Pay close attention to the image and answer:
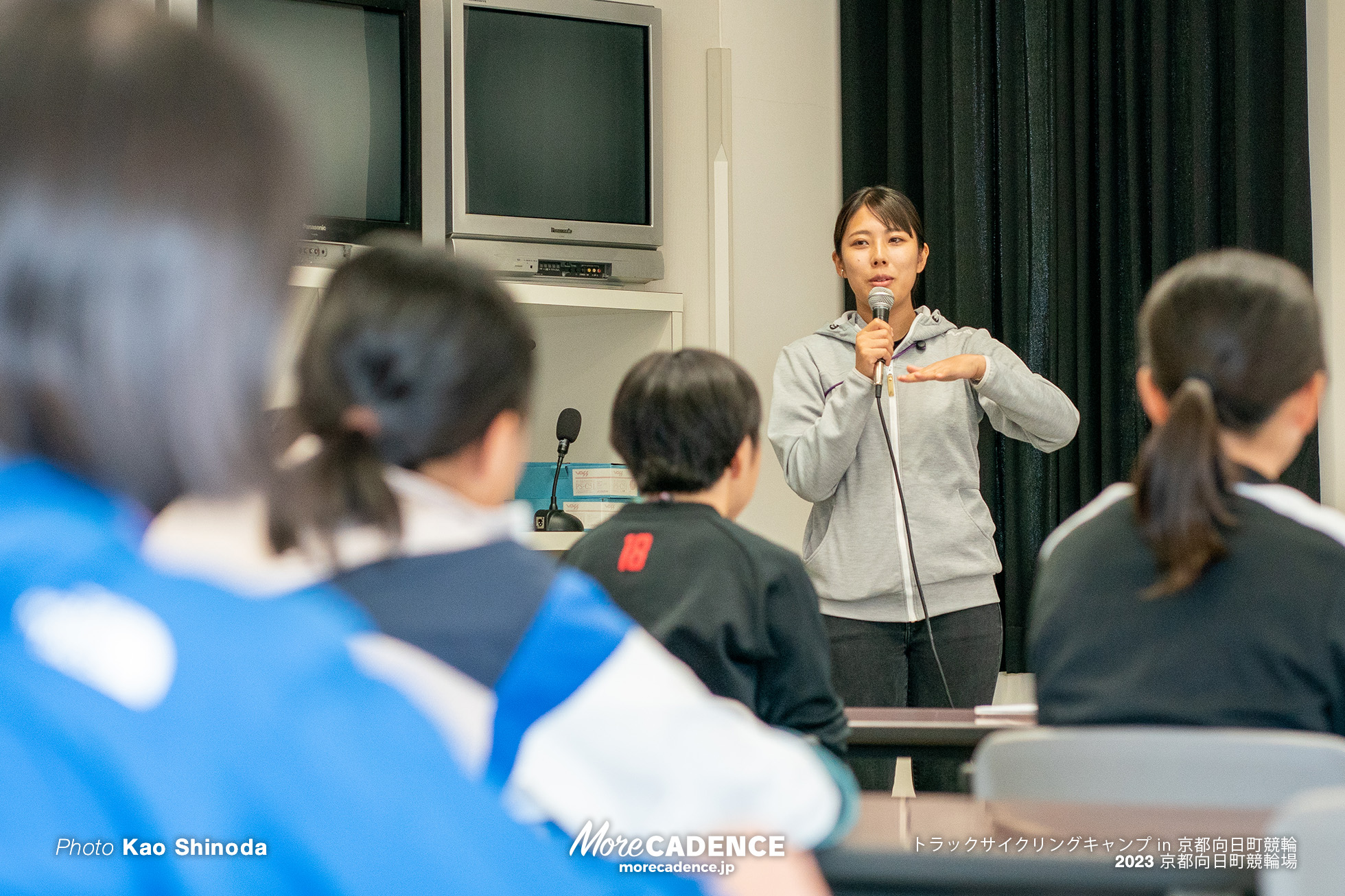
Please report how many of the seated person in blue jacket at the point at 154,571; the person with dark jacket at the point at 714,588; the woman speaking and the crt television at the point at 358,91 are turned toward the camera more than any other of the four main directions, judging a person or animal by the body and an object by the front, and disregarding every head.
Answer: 2

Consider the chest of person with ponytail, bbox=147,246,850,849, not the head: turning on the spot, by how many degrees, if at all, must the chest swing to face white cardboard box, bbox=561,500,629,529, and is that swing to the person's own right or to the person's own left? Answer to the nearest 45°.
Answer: approximately 45° to the person's own left

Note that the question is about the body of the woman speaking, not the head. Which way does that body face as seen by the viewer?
toward the camera

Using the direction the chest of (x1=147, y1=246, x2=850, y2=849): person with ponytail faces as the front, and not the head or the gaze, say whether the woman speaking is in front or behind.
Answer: in front

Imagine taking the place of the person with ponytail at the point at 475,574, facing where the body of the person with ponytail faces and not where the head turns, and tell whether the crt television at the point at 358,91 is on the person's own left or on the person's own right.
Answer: on the person's own left

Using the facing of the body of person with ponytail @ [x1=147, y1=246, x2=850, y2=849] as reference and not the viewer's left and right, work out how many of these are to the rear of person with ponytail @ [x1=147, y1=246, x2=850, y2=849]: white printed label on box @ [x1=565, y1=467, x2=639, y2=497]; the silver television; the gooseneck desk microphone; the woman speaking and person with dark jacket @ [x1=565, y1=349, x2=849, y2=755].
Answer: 0

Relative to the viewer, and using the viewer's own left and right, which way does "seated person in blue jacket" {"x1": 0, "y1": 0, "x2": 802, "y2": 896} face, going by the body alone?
facing away from the viewer and to the right of the viewer

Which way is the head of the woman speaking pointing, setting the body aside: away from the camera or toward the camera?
toward the camera

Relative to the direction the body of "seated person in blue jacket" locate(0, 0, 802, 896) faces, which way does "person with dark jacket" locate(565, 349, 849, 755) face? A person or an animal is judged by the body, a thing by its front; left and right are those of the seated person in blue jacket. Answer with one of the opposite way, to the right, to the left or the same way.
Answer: the same way

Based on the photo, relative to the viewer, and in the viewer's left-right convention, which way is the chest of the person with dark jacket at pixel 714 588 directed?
facing away from the viewer and to the right of the viewer

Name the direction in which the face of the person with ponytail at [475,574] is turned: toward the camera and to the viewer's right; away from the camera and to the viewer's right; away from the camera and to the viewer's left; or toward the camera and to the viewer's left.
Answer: away from the camera and to the viewer's right

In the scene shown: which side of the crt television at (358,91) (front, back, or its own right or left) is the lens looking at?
front

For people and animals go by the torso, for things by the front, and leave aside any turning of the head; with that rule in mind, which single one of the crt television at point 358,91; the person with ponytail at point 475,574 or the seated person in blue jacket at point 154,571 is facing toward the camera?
the crt television

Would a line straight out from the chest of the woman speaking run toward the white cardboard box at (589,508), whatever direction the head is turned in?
no

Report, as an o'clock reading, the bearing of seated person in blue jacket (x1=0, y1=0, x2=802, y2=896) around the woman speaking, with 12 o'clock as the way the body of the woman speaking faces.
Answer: The seated person in blue jacket is roughly at 12 o'clock from the woman speaking.

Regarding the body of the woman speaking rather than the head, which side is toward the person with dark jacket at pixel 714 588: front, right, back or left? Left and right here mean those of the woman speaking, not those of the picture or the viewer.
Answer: front

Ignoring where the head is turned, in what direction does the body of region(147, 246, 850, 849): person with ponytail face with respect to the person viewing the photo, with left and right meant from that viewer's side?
facing away from the viewer and to the right of the viewer

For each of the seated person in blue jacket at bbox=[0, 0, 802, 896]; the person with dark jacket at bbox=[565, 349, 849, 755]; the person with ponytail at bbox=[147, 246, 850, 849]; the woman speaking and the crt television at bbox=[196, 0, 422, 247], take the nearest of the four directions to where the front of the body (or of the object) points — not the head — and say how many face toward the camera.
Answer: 2
